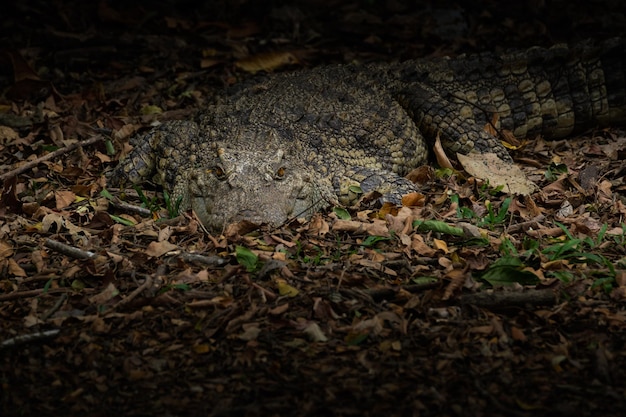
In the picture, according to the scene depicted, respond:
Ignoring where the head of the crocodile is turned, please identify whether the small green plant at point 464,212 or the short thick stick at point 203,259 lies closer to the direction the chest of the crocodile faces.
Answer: the short thick stick

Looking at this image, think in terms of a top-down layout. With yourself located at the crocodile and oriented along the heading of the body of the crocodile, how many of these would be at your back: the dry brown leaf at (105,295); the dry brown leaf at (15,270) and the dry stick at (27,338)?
0

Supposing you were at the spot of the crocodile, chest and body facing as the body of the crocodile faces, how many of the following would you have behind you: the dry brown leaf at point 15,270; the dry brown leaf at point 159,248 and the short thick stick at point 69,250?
0

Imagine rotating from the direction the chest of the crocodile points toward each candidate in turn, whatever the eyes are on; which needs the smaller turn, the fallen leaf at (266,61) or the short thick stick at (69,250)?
the short thick stick

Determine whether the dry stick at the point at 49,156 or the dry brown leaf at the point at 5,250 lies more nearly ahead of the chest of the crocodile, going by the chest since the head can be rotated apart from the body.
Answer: the dry brown leaf

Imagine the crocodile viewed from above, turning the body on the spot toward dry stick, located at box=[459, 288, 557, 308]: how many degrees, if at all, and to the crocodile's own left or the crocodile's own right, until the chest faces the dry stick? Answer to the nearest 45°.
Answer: approximately 45° to the crocodile's own left

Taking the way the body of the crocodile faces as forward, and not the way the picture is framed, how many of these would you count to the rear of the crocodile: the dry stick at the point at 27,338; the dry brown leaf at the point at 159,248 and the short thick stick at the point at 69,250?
0

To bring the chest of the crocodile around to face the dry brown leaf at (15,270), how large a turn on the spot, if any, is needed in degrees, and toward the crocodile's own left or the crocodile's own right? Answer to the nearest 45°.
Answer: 0° — it already faces it

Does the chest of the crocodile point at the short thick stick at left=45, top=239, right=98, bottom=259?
yes

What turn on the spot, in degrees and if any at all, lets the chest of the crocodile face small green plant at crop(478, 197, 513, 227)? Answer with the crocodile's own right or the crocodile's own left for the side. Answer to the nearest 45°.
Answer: approximately 90° to the crocodile's own left

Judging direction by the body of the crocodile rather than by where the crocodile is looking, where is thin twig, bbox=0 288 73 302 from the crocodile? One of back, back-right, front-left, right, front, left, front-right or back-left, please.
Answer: front

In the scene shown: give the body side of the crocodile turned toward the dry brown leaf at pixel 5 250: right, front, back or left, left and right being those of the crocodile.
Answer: front

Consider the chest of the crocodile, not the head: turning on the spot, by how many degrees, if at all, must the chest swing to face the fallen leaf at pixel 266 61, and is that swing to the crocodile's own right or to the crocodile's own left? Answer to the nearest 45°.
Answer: approximately 90° to the crocodile's own right

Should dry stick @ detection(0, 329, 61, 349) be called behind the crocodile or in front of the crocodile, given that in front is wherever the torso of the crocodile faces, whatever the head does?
in front

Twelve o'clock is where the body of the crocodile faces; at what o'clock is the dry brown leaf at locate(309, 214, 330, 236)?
The dry brown leaf is roughly at 11 o'clock from the crocodile.

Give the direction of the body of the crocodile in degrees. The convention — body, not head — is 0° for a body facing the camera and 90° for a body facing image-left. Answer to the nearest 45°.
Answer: approximately 45°

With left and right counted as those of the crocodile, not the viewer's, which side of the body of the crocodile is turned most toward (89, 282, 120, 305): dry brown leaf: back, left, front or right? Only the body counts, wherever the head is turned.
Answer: front
